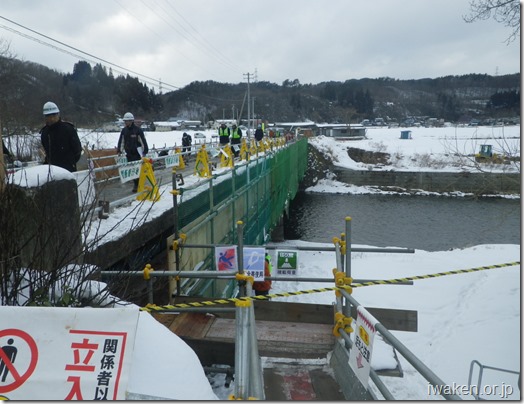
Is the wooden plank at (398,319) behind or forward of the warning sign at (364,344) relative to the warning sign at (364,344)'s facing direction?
behind

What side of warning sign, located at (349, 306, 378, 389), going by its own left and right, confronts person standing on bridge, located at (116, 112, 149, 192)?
right

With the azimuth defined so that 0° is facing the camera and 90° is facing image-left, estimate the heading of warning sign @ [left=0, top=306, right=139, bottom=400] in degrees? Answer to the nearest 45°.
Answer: approximately 0°

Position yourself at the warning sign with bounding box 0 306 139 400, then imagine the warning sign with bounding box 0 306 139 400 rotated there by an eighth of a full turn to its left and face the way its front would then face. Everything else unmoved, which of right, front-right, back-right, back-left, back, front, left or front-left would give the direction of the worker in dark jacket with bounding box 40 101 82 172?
back-left

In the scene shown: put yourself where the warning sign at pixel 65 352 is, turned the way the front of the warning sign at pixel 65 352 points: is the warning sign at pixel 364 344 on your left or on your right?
on your left

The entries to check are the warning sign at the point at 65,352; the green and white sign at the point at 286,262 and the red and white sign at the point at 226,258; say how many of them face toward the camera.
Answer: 3

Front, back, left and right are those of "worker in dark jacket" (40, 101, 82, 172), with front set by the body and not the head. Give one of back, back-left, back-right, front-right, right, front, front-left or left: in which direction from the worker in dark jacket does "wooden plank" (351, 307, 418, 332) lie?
left

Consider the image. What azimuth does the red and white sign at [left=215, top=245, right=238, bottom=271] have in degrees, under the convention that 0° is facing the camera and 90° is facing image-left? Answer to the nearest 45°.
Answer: approximately 0°
